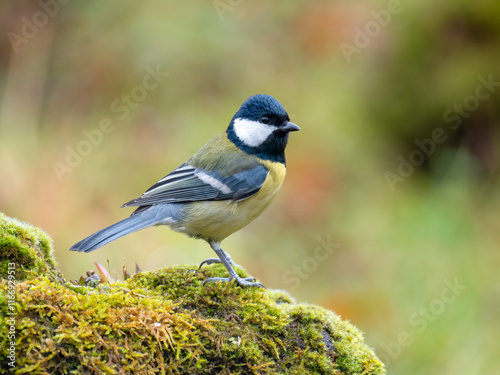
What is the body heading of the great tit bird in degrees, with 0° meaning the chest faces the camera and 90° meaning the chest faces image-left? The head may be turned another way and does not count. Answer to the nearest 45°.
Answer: approximately 270°
